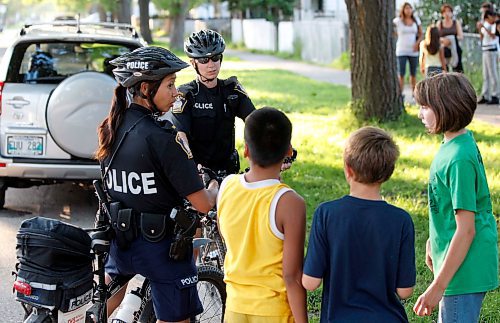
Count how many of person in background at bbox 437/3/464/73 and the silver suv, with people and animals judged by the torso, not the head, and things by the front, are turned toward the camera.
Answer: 1

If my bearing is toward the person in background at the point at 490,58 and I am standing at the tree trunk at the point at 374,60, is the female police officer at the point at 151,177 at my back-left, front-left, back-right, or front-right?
back-right

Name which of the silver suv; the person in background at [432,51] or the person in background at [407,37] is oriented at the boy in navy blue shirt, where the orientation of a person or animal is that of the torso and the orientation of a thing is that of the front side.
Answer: the person in background at [407,37]

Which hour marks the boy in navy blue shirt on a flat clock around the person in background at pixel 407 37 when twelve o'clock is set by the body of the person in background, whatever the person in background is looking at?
The boy in navy blue shirt is roughly at 12 o'clock from the person in background.

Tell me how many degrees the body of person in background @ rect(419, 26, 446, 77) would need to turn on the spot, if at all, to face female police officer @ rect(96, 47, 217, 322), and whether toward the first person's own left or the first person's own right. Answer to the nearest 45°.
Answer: approximately 180°

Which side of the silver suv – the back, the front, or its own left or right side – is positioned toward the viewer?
back

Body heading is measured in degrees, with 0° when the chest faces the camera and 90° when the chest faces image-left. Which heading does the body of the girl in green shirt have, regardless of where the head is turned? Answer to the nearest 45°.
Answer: approximately 90°

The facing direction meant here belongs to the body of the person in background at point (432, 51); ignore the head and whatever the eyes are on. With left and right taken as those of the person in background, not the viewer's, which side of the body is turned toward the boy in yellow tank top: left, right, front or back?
back

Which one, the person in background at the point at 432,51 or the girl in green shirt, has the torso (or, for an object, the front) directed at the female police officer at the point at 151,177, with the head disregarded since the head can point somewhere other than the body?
the girl in green shirt

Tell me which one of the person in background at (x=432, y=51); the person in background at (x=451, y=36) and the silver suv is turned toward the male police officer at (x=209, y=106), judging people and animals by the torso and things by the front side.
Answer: the person in background at (x=451, y=36)

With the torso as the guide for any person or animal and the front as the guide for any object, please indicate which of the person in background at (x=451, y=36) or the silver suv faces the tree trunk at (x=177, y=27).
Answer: the silver suv

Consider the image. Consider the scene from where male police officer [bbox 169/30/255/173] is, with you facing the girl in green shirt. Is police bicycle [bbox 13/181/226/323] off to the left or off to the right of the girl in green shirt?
right

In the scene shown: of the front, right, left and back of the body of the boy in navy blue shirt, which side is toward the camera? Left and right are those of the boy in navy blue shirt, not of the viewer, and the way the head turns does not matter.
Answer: back
